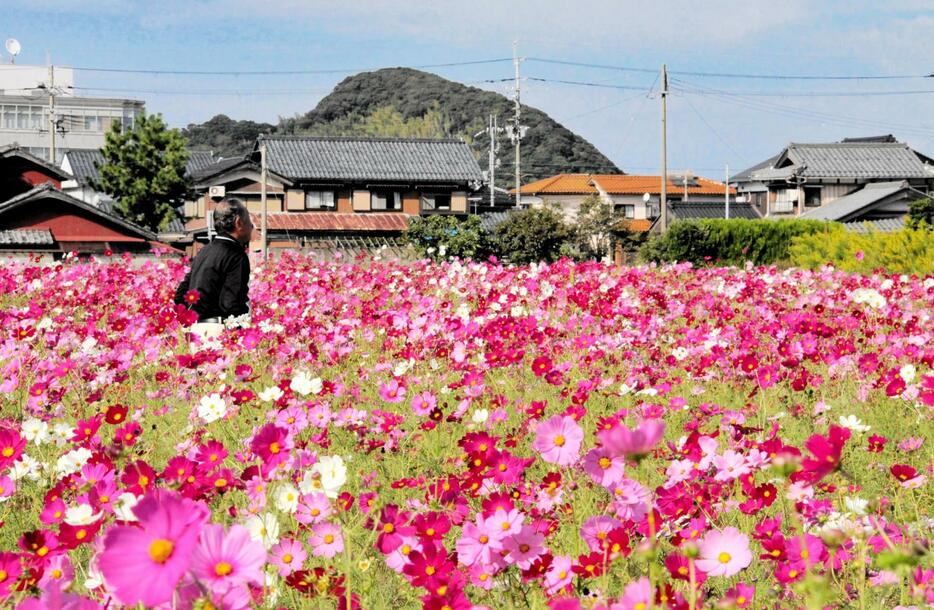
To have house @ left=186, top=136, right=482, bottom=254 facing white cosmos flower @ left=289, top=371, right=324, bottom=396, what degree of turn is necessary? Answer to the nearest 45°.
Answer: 0° — it already faces it

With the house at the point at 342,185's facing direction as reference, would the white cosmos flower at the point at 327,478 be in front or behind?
in front

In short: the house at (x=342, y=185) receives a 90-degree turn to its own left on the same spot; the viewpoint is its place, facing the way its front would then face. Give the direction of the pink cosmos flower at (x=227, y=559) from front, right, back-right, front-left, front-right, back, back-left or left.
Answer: right

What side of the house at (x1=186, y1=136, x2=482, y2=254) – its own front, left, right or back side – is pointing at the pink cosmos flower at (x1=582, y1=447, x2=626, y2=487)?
front

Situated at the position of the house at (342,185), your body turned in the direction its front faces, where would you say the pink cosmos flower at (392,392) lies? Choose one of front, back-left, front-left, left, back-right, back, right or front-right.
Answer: front

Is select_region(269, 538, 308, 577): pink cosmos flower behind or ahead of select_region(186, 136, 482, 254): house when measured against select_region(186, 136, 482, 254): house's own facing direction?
ahead

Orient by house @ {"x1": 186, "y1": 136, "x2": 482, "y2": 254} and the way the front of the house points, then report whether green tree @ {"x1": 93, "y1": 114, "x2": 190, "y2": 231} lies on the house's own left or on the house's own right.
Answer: on the house's own right

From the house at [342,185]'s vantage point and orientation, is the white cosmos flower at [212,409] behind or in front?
in front

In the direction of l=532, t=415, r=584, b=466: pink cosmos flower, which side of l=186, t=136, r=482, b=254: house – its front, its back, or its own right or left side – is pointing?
front

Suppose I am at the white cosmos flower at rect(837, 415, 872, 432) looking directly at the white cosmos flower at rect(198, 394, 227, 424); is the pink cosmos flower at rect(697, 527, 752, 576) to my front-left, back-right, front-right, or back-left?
front-left

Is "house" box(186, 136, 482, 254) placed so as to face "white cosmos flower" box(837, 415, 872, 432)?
yes

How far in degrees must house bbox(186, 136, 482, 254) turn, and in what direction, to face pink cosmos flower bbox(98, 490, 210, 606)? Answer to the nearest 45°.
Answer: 0° — it already faces it

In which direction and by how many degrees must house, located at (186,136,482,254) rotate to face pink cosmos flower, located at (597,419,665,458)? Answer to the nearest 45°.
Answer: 0° — it already faces it

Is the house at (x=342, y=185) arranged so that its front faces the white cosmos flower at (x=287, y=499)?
yes

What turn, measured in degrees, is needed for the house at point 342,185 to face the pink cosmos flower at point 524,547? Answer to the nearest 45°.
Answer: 0° — it already faces it

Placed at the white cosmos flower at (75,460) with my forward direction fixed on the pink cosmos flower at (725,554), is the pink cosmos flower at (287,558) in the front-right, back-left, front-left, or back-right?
front-right

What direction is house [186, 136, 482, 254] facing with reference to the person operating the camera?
facing the viewer
